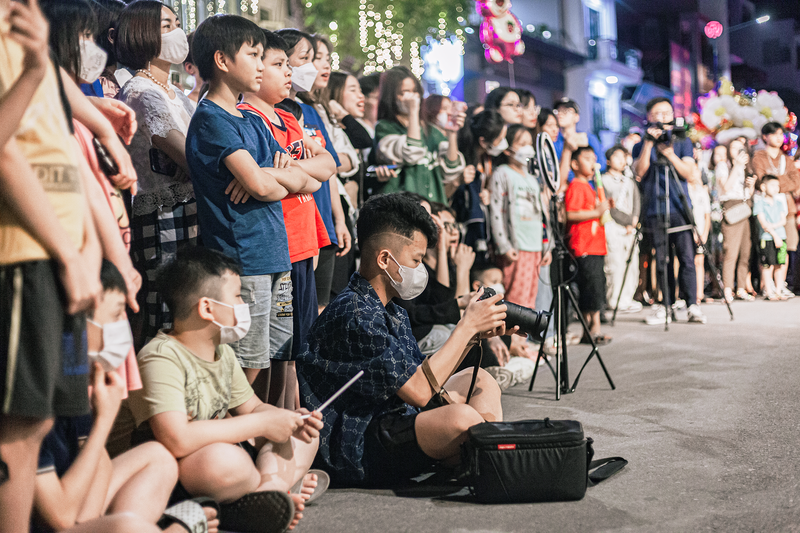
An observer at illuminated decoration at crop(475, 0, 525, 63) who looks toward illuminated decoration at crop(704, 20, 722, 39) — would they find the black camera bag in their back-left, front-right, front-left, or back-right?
back-right

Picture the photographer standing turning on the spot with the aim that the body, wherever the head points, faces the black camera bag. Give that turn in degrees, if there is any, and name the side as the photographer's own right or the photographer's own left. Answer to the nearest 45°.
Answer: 0° — they already face it

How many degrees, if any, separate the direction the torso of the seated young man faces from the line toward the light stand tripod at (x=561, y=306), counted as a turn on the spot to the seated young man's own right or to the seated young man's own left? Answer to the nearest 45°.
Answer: approximately 45° to the seated young man's own left

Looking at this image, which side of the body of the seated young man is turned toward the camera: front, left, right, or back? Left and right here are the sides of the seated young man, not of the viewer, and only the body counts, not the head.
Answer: right

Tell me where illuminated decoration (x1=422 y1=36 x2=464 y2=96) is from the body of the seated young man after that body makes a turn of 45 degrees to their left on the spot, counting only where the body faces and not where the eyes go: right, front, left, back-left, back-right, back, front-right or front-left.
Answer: front-left

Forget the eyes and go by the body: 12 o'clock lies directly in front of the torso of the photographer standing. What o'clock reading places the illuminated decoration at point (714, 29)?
The illuminated decoration is roughly at 6 o'clock from the photographer standing.

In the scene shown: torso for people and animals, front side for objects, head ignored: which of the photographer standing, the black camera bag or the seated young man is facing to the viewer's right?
the seated young man
